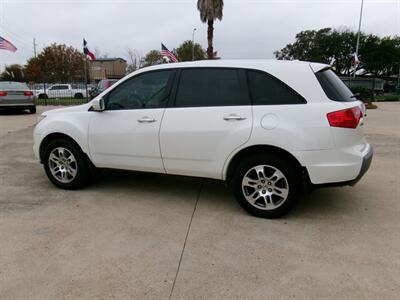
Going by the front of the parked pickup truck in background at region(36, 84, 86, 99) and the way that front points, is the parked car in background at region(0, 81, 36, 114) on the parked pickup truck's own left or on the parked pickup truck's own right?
on the parked pickup truck's own left

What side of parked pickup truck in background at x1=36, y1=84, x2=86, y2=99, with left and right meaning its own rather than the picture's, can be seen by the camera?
left

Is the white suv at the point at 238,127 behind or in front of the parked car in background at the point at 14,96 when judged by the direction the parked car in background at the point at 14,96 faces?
behind
